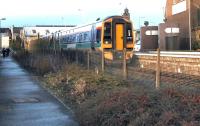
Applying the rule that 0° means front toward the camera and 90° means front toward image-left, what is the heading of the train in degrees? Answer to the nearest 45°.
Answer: approximately 315°
